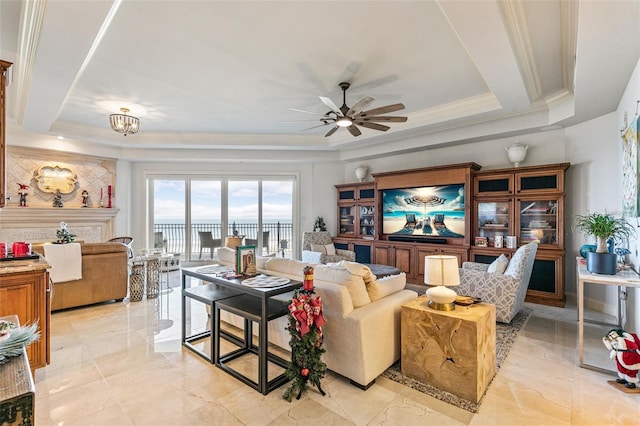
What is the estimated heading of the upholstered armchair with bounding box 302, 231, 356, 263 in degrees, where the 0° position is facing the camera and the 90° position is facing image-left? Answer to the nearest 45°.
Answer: approximately 315°

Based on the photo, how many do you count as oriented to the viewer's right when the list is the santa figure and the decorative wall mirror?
0

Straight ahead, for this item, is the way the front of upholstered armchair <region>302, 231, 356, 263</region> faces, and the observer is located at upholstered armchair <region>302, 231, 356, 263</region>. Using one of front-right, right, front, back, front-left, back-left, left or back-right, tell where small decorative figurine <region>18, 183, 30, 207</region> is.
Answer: back-right

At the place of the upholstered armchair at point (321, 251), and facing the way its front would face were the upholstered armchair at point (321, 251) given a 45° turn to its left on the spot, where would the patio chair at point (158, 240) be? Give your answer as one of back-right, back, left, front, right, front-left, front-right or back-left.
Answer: back

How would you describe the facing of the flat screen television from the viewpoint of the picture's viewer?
facing the viewer and to the left of the viewer

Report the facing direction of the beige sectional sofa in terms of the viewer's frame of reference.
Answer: facing away from the viewer and to the right of the viewer

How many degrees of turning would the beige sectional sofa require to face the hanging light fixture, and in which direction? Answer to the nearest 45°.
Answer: approximately 90° to its left

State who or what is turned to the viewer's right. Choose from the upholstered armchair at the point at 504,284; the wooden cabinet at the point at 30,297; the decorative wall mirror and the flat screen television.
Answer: the wooden cabinet

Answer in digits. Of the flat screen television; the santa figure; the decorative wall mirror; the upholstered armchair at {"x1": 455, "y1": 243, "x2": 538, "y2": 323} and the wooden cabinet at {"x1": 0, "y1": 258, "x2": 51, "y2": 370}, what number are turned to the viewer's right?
1

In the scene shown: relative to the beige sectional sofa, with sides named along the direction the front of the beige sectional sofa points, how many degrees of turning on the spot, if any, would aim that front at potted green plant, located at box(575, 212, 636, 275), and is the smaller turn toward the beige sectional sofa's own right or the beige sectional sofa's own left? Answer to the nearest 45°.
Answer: approximately 45° to the beige sectional sofa's own right

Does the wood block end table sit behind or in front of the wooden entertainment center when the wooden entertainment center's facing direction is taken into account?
in front

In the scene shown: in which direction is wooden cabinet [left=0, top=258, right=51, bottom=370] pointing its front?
to the viewer's right

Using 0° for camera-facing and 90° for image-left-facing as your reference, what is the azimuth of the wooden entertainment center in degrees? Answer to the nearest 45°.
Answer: approximately 45°

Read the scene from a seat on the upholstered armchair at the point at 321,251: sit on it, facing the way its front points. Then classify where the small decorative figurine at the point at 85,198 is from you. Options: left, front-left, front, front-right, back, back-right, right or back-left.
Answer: back-right

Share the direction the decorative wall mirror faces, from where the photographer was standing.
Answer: facing the viewer
